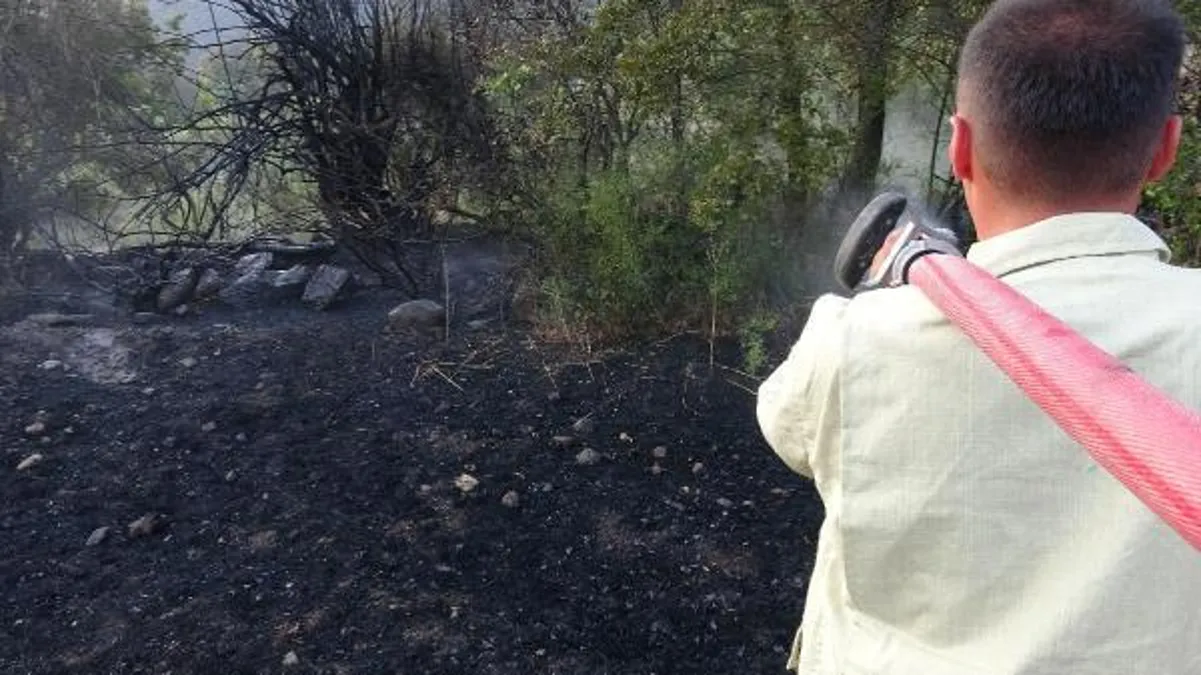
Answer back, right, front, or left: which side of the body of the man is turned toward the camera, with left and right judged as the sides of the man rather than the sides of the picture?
back

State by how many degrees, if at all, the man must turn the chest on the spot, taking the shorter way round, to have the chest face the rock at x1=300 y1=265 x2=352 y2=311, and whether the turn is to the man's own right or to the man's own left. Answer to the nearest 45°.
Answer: approximately 45° to the man's own left

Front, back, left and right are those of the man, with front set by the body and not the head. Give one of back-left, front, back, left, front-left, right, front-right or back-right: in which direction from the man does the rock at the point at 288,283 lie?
front-left

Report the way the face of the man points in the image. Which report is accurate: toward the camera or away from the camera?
away from the camera

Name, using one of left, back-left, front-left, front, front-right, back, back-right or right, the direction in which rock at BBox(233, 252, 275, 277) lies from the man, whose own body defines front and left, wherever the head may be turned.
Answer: front-left

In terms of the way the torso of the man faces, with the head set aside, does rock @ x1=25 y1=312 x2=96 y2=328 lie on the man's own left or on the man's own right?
on the man's own left

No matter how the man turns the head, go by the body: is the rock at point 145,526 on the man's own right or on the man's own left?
on the man's own left

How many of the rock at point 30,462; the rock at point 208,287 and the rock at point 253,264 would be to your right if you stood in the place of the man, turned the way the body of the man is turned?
0
